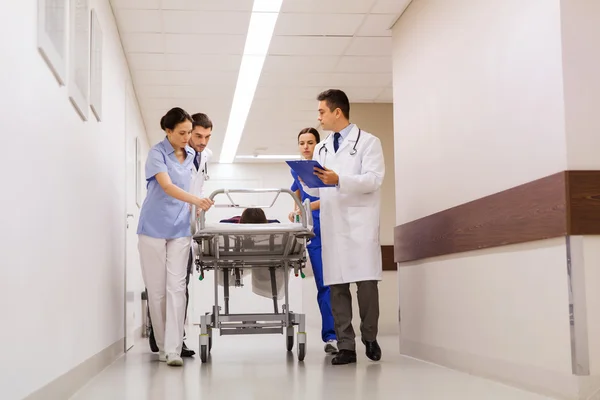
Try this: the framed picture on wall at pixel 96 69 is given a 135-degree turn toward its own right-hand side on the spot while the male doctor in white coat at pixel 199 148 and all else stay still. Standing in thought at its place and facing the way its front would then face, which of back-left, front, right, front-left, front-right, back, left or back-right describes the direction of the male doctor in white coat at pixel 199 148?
back

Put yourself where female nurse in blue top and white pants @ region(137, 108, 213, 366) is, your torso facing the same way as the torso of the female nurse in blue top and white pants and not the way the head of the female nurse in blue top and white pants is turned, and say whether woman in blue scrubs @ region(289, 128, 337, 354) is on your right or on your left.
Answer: on your left

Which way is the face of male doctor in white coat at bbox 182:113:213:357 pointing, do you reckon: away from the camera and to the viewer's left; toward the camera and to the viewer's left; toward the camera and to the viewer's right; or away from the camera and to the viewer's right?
toward the camera and to the viewer's right

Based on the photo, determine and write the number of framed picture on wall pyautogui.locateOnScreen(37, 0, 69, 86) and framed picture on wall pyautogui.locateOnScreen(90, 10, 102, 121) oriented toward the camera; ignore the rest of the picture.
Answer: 0

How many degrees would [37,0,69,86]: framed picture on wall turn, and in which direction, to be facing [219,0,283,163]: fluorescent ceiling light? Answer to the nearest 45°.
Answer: approximately 45° to its left

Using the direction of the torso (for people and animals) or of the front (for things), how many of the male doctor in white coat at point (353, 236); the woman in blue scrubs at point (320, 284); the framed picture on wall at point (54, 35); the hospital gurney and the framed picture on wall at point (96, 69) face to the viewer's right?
2

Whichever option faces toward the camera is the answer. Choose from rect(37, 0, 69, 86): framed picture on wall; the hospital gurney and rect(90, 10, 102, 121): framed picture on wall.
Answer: the hospital gurney

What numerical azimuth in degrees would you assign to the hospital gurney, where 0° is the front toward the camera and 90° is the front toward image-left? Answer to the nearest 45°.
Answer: approximately 0°

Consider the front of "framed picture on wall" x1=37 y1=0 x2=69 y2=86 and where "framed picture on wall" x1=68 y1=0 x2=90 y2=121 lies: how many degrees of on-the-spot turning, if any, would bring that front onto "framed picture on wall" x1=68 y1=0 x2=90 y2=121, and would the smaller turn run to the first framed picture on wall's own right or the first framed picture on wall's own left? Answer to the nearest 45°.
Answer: approximately 90° to the first framed picture on wall's own left

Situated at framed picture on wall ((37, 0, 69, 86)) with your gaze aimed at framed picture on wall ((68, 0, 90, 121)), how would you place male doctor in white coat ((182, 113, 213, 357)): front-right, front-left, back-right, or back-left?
front-right

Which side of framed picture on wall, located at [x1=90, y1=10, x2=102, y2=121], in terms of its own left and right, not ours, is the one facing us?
right

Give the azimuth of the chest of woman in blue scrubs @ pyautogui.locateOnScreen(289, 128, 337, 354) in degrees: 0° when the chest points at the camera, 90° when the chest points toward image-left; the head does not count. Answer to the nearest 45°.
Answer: approximately 45°

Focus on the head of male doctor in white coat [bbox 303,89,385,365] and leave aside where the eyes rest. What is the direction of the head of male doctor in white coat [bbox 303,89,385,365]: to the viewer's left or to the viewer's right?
to the viewer's left

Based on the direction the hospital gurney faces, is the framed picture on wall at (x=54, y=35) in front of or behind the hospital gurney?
in front

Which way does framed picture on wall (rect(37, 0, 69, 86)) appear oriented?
to the viewer's right

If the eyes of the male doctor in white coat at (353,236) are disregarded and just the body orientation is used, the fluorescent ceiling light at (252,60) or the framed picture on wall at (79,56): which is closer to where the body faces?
the framed picture on wall
